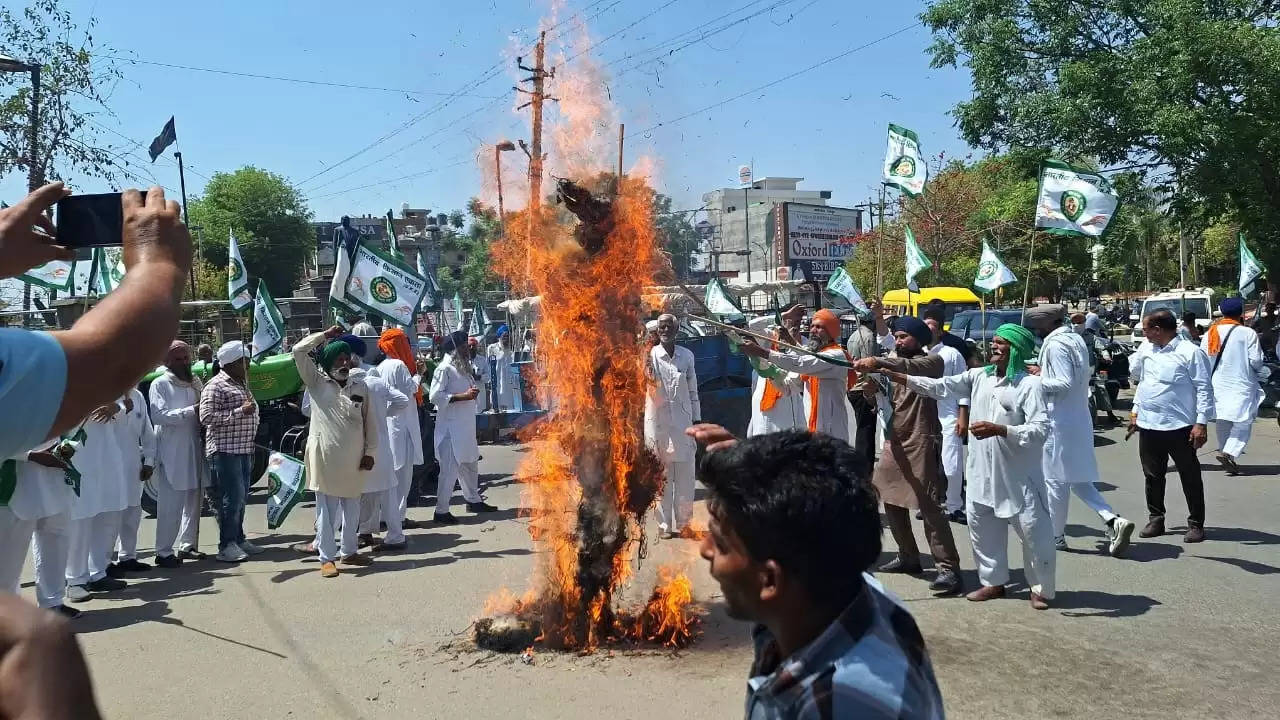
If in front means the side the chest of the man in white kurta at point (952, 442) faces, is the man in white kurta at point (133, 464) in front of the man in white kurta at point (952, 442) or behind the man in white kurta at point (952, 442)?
in front

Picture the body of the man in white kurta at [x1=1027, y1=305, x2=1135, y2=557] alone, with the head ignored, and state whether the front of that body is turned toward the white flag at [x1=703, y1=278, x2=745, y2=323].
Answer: yes

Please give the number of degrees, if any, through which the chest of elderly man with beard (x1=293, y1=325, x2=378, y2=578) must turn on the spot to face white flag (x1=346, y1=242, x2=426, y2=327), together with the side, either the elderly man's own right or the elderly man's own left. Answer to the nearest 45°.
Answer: approximately 135° to the elderly man's own left

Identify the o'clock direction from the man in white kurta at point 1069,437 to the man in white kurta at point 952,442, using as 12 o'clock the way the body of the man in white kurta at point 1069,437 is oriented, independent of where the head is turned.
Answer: the man in white kurta at point 952,442 is roughly at 12 o'clock from the man in white kurta at point 1069,437.

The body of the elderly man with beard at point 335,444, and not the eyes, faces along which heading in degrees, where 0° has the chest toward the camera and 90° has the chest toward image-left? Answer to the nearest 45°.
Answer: approximately 315°

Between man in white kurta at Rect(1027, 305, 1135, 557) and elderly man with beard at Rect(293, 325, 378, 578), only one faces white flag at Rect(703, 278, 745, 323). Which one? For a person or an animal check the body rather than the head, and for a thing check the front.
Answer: the man in white kurta

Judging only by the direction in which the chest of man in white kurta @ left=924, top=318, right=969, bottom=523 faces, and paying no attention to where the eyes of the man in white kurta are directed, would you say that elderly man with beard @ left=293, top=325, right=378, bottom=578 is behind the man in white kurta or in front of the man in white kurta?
in front

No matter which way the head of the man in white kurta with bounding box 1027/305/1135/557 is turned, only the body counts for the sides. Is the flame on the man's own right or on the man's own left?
on the man's own left

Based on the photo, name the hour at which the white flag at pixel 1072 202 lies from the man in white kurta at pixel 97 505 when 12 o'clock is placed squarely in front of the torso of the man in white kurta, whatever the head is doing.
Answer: The white flag is roughly at 11 o'clock from the man in white kurta.

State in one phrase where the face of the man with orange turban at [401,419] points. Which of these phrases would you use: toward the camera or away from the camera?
away from the camera
